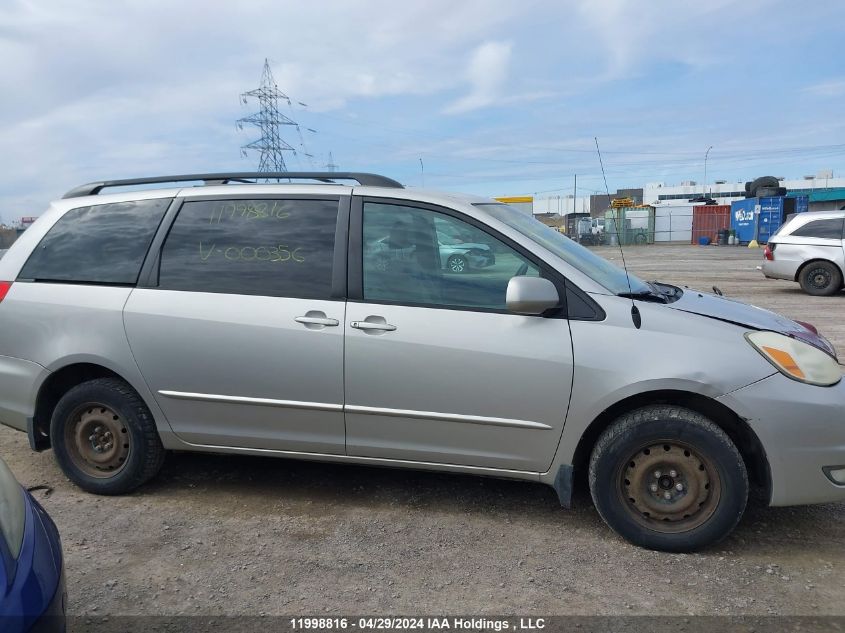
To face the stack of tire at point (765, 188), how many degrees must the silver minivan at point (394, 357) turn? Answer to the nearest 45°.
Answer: approximately 45° to its left

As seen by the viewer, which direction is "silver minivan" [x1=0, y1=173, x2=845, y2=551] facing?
to the viewer's right

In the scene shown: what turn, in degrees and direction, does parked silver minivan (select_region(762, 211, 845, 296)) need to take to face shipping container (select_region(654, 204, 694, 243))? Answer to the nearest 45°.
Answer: approximately 90° to its left

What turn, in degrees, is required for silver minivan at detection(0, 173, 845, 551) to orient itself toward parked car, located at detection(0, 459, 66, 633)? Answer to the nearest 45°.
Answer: approximately 135° to its right

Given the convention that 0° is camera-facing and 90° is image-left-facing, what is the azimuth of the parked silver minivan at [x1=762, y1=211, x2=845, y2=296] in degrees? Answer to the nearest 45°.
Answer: approximately 270°

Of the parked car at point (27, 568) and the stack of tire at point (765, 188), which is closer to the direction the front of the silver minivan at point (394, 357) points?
the stack of tire
